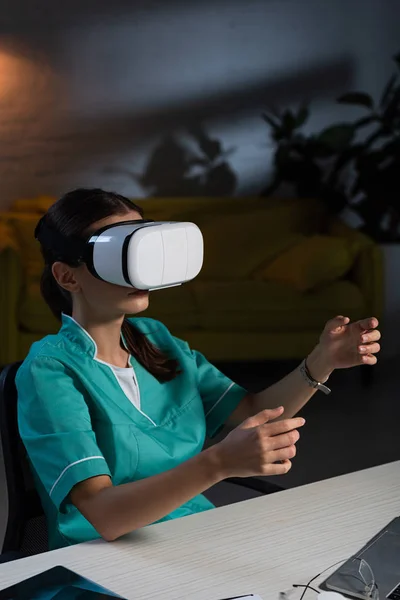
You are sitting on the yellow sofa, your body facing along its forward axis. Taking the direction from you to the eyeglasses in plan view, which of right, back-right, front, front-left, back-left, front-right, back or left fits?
front

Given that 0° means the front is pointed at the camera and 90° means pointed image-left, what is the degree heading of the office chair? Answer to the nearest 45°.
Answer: approximately 315°

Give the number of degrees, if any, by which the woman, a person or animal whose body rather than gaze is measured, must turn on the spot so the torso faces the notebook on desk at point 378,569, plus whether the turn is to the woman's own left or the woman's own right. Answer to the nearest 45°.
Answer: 0° — they already face it

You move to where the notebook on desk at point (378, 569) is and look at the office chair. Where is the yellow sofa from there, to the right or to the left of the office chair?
right

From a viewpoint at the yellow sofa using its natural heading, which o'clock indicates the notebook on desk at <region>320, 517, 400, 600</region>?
The notebook on desk is roughly at 12 o'clock from the yellow sofa.

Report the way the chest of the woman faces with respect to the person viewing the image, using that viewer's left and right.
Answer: facing the viewer and to the right of the viewer

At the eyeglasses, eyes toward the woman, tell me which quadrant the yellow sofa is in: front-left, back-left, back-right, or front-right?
front-right

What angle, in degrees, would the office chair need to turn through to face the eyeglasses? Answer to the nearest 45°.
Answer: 0° — it already faces it

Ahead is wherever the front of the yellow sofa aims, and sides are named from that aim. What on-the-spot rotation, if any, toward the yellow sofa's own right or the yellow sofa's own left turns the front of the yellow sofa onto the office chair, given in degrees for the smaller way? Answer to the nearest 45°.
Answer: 0° — it already faces it

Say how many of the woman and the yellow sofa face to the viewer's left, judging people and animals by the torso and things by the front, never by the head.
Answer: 0

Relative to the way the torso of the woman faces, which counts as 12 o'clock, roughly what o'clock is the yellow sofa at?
The yellow sofa is roughly at 8 o'clock from the woman.

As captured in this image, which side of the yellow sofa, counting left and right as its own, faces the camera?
front

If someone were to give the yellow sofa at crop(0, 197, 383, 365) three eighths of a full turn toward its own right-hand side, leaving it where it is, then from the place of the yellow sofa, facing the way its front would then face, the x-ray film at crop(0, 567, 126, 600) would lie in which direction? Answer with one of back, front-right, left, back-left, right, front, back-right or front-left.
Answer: back-left

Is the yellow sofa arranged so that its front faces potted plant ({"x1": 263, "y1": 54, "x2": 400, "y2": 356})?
no
